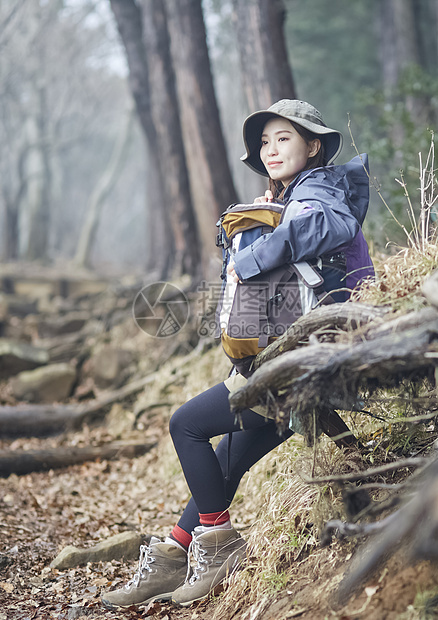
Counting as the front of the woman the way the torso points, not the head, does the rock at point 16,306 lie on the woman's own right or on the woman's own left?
on the woman's own right

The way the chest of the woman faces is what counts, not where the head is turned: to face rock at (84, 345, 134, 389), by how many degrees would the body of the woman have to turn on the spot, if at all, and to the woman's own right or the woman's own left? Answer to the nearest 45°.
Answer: approximately 90° to the woman's own right

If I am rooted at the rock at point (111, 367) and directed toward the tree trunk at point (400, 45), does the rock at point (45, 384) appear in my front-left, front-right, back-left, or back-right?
back-left

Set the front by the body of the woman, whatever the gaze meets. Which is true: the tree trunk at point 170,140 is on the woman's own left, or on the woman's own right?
on the woman's own right

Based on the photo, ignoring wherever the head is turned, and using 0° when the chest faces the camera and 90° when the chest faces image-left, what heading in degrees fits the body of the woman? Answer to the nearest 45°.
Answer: approximately 90°

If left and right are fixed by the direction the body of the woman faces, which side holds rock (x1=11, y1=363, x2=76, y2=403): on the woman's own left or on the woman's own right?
on the woman's own right

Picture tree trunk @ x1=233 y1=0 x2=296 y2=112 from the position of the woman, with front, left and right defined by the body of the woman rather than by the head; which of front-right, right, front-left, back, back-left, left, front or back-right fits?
right

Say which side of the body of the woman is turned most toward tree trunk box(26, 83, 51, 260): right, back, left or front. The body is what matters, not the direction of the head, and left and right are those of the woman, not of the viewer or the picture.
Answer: right

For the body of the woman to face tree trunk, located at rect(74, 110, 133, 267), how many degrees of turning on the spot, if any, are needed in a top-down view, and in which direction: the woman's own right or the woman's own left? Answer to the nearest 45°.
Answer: approximately 90° to the woman's own right
